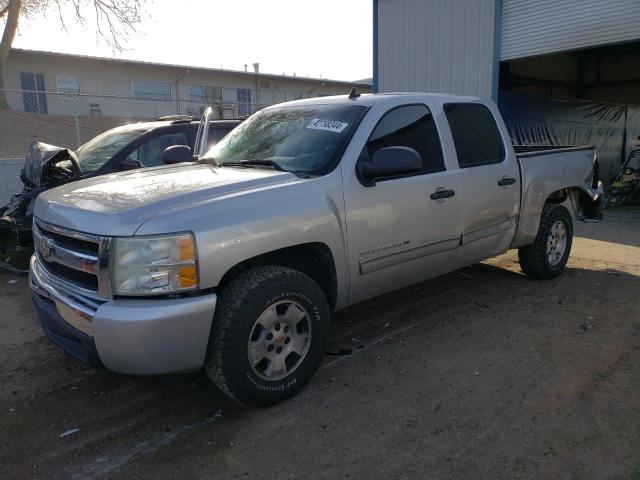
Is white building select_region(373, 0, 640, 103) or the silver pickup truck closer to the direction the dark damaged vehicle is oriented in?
the silver pickup truck

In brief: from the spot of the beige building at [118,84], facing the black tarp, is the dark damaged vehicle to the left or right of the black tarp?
right

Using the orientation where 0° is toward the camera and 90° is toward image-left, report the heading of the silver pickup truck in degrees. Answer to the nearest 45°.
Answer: approximately 45°

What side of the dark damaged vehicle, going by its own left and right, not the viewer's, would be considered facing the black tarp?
back

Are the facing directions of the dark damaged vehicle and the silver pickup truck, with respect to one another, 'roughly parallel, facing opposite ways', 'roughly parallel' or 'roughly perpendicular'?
roughly parallel

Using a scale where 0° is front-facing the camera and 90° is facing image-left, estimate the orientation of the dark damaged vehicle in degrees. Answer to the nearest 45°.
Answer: approximately 45°

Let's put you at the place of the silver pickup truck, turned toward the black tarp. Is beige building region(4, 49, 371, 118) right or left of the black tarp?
left

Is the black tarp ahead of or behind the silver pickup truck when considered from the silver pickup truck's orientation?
behind

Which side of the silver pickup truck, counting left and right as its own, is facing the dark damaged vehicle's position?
right

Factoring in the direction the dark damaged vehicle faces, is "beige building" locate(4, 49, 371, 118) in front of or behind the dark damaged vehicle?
behind

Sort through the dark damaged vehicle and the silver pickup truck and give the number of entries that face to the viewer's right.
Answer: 0

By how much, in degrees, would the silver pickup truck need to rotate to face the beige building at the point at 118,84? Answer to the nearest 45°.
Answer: approximately 135° to its right

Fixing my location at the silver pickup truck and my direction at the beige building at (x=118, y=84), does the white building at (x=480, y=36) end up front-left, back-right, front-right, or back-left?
front-right
